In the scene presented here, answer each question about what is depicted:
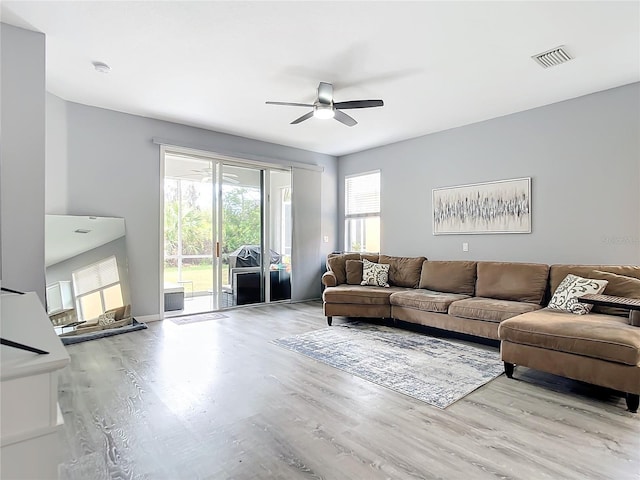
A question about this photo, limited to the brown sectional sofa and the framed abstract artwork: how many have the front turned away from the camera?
0

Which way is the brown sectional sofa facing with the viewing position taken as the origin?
facing the viewer and to the left of the viewer

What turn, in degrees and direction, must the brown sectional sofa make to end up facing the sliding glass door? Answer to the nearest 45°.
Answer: approximately 45° to its right

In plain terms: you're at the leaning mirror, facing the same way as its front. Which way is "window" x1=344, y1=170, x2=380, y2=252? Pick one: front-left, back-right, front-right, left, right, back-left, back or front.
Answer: front-left

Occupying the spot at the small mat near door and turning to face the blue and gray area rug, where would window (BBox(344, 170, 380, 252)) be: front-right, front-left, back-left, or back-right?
front-left

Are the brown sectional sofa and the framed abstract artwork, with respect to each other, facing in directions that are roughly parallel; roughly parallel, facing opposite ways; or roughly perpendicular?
roughly parallel

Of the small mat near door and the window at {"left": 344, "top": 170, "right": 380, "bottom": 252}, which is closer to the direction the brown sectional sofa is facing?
the small mat near door

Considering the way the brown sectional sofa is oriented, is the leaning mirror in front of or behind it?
in front

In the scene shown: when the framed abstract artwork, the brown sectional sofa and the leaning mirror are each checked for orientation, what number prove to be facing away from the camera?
0

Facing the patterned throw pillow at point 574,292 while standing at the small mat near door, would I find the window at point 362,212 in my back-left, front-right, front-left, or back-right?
front-left

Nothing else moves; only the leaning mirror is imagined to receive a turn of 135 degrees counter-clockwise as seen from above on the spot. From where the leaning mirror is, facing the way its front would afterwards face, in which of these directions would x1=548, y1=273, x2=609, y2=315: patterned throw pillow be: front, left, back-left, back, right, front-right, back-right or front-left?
back-right

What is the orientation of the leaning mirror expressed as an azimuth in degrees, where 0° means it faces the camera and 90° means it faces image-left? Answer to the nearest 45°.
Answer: approximately 315°

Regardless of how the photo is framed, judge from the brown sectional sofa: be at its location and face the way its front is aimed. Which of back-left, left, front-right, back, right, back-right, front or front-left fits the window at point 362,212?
right

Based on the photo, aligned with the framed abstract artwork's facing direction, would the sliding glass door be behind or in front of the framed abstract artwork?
in front

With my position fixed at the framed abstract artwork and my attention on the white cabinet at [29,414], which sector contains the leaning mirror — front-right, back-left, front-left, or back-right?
front-right
